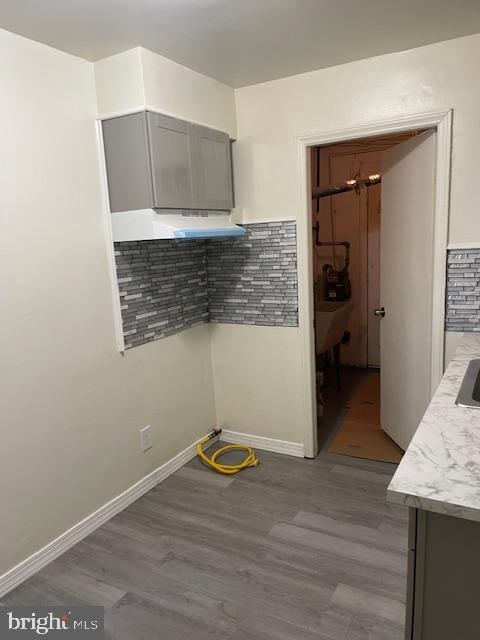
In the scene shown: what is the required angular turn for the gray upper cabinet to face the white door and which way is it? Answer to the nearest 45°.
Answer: approximately 45° to its left

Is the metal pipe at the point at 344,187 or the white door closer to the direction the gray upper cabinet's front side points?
the white door

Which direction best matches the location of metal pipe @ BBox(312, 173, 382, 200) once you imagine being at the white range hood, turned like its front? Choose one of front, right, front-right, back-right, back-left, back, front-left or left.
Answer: left

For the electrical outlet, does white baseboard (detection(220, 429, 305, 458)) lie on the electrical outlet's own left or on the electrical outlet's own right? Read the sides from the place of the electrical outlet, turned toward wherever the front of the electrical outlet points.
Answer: on the electrical outlet's own left

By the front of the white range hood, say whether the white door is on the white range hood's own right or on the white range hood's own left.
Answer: on the white range hood's own left

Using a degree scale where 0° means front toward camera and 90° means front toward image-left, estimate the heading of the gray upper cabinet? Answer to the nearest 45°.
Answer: approximately 315°
